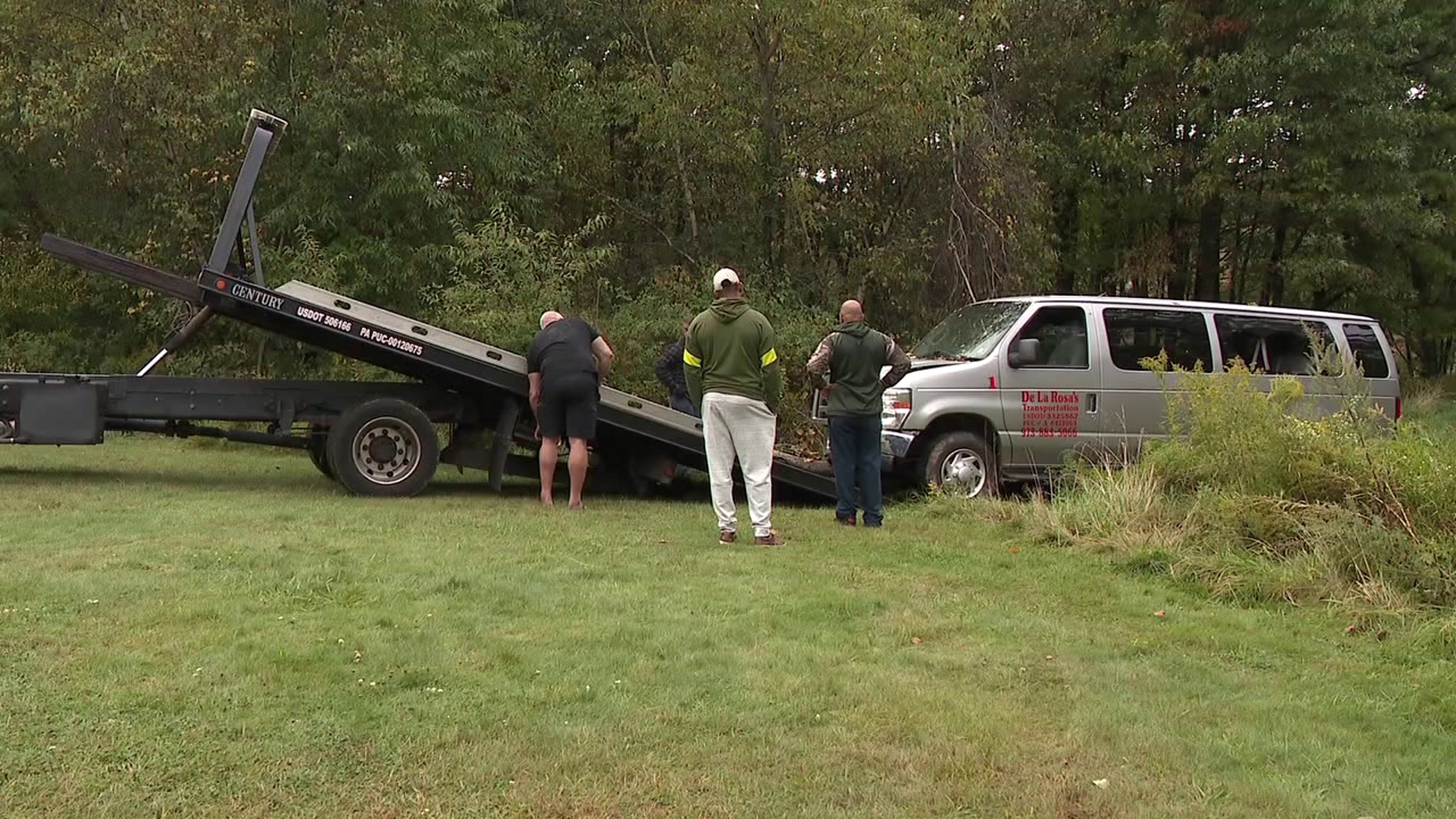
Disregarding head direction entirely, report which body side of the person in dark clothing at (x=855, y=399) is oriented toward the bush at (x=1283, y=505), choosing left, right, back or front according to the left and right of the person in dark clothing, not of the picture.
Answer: right

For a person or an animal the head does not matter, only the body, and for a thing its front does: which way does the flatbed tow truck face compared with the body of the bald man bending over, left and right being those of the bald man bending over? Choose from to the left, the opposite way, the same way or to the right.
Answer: to the left

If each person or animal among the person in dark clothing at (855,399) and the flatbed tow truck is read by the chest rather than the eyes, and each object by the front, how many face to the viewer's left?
1

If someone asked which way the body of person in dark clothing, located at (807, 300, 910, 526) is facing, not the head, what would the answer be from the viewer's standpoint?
away from the camera

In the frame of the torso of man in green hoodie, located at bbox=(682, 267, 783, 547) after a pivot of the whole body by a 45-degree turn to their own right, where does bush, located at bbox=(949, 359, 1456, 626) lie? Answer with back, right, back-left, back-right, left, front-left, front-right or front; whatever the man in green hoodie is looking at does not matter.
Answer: front-right

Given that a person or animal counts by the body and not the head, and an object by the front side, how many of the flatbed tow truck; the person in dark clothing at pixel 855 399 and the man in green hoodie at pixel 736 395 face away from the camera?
2

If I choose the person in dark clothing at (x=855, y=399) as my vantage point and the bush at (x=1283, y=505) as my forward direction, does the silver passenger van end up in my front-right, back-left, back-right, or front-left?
front-left

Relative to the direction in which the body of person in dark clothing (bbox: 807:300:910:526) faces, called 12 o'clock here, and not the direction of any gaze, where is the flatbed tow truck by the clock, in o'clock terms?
The flatbed tow truck is roughly at 9 o'clock from the person in dark clothing.

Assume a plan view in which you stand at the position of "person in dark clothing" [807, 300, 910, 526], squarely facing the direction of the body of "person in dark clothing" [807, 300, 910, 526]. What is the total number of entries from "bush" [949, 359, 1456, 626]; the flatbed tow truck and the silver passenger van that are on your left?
1

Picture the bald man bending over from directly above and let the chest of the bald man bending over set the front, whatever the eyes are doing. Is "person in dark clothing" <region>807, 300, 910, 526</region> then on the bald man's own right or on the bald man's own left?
on the bald man's own right

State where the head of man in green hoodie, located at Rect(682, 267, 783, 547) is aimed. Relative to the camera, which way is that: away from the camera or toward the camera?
away from the camera

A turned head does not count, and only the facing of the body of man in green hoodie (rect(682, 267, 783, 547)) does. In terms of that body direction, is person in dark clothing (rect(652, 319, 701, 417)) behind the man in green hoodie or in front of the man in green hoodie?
in front

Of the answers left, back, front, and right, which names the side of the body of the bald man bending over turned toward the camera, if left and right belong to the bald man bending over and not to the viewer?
back

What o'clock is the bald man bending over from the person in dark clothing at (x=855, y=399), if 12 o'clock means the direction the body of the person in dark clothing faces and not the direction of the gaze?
The bald man bending over is roughly at 9 o'clock from the person in dark clothing.

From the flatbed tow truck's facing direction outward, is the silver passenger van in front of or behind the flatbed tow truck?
behind

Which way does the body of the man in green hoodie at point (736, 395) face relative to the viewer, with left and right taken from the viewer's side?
facing away from the viewer

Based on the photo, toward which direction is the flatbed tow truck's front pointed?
to the viewer's left

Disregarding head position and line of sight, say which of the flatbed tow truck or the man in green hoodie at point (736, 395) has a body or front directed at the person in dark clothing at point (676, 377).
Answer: the man in green hoodie
